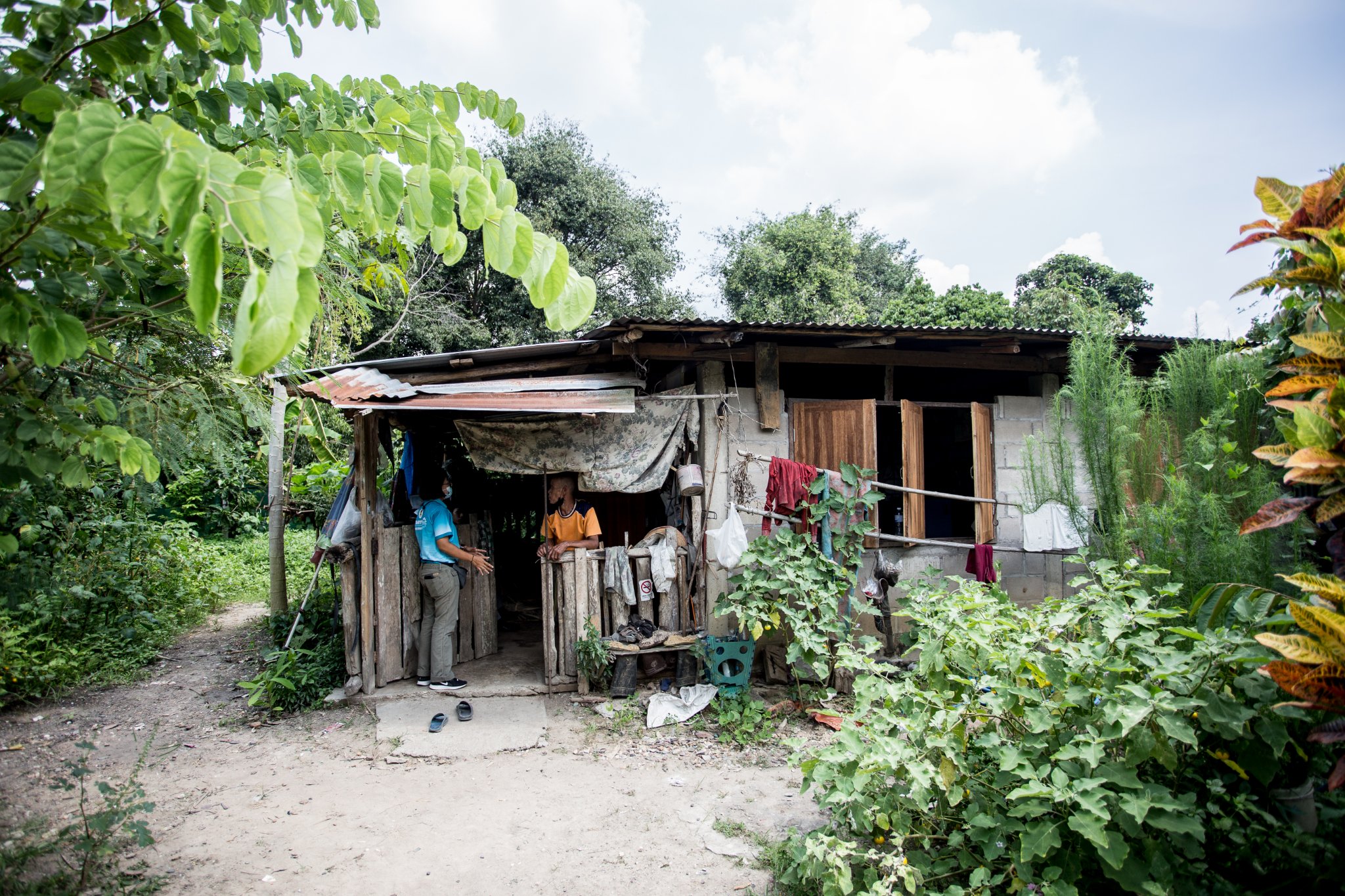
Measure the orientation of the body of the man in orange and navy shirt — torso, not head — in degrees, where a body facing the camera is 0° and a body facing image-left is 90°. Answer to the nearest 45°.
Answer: approximately 45°

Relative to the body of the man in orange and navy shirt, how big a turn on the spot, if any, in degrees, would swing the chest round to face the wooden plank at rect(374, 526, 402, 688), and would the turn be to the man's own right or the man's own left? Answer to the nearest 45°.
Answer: approximately 45° to the man's own right

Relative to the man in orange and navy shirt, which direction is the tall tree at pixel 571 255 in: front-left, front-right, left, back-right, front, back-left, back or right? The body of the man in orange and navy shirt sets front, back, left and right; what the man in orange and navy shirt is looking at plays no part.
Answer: back-right

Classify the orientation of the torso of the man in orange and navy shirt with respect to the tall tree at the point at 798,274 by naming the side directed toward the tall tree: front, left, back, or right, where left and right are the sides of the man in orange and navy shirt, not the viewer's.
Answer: back

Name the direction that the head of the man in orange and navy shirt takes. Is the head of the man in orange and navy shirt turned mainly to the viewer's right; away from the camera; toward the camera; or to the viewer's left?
to the viewer's left

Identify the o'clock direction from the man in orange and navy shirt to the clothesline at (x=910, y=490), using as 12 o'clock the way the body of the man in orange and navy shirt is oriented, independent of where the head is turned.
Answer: The clothesline is roughly at 8 o'clock from the man in orange and navy shirt.

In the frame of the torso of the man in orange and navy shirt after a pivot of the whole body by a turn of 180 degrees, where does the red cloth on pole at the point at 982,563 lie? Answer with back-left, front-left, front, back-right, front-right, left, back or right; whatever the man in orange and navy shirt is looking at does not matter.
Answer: front-right

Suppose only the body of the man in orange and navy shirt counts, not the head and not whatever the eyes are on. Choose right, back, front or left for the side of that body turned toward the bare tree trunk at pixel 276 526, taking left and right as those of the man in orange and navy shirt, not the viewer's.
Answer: right

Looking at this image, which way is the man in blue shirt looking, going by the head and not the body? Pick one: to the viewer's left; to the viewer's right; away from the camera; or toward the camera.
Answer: to the viewer's right
